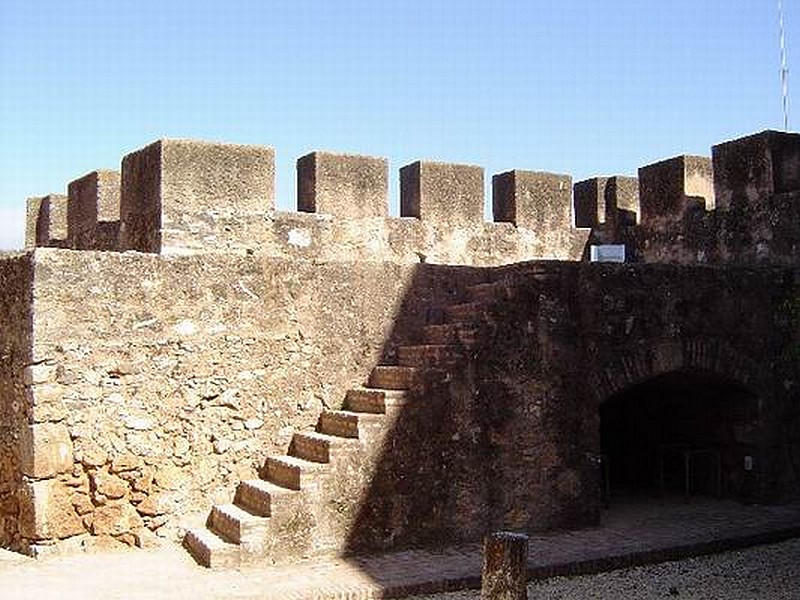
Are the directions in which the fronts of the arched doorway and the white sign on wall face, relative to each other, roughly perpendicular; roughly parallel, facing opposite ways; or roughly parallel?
roughly parallel

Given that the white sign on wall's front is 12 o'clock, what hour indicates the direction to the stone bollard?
The stone bollard is roughly at 12 o'clock from the white sign on wall.

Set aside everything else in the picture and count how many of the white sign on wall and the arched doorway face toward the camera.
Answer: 2

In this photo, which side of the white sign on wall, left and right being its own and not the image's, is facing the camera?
front

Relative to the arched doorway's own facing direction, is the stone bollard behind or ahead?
ahead
